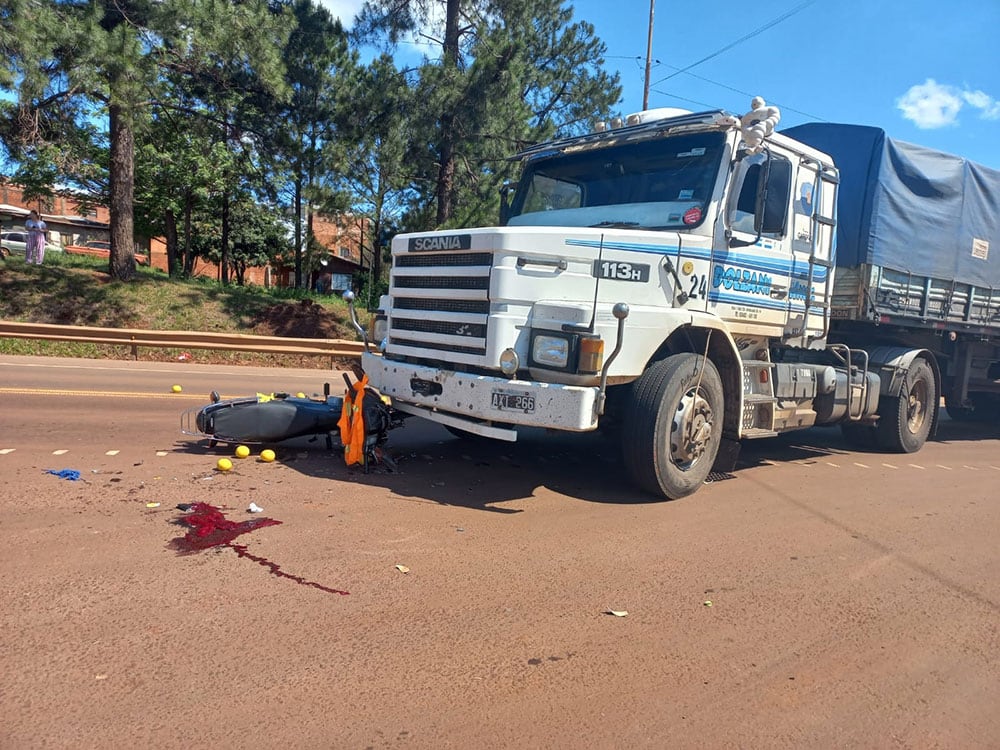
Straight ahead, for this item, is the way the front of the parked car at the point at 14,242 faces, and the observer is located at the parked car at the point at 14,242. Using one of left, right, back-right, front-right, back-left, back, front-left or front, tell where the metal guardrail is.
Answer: right

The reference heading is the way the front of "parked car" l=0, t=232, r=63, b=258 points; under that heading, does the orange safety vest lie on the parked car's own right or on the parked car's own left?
on the parked car's own right

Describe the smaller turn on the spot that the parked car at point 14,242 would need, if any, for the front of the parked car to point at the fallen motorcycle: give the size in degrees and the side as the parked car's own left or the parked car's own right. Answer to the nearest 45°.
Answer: approximately 90° to the parked car's own right

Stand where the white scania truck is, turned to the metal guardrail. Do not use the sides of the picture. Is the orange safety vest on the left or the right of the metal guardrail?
left

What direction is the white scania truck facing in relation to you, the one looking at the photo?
facing the viewer and to the left of the viewer

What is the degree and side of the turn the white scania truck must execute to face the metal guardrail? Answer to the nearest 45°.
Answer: approximately 90° to its right

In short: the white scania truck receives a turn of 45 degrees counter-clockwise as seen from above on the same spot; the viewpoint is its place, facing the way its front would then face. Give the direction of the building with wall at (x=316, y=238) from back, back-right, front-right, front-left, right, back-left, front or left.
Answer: back-right

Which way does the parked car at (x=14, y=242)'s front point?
to the viewer's right

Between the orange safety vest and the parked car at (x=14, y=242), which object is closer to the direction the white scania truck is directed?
the orange safety vest
